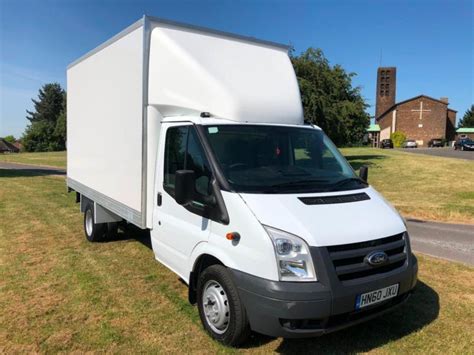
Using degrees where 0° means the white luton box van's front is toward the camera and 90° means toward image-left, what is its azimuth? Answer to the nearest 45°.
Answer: approximately 315°

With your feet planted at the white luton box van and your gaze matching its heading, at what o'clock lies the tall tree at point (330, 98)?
The tall tree is roughly at 8 o'clock from the white luton box van.
